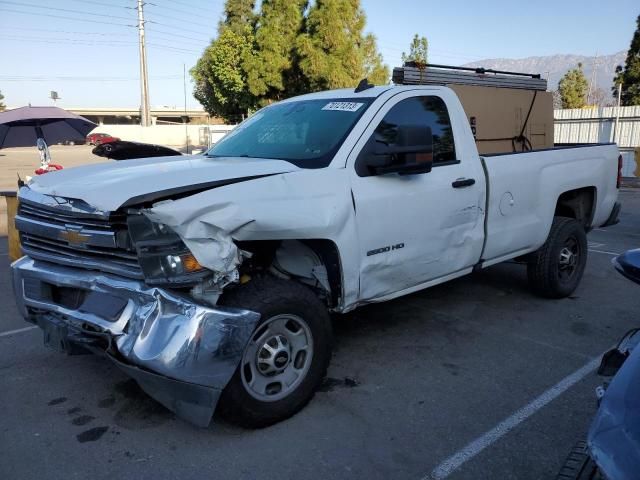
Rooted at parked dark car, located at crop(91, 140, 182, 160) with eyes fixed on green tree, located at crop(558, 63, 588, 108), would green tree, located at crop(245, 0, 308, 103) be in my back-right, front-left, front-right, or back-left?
front-left

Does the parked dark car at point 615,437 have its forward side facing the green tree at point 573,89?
no

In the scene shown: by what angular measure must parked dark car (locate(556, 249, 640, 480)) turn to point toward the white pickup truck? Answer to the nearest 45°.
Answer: approximately 90° to its right

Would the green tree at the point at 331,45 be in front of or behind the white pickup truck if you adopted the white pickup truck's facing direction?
behind

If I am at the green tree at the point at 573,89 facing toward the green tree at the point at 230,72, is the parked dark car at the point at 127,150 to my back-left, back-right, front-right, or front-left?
front-left

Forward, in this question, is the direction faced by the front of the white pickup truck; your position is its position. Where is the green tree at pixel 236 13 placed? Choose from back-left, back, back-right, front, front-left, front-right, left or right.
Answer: back-right

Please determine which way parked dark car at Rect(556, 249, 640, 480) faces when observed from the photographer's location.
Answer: facing the viewer and to the left of the viewer

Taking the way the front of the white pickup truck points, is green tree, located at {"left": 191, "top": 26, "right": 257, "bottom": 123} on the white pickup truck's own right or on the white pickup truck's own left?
on the white pickup truck's own right

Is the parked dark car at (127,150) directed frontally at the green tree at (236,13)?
no
